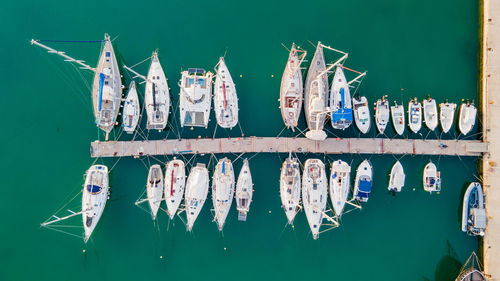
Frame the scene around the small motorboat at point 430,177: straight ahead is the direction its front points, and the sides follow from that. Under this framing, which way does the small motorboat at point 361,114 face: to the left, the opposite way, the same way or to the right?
the opposite way
